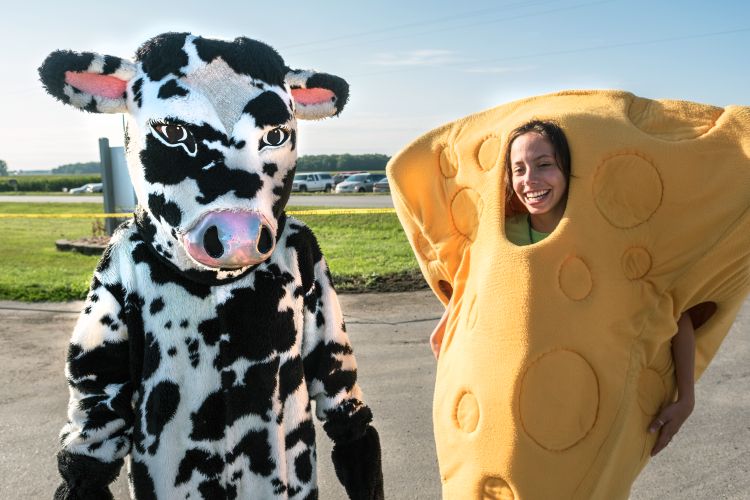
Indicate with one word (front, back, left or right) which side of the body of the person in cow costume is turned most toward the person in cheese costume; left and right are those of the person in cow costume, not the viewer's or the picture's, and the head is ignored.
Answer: left

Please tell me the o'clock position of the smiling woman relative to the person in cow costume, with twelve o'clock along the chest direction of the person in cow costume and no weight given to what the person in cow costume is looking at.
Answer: The smiling woman is roughly at 9 o'clock from the person in cow costume.

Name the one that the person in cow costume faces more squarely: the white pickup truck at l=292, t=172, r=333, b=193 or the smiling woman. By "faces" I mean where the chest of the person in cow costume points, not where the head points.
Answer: the smiling woman

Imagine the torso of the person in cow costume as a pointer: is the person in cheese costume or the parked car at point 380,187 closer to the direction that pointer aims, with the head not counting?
the person in cheese costume

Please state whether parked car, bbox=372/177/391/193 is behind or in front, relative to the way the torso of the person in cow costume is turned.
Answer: behind

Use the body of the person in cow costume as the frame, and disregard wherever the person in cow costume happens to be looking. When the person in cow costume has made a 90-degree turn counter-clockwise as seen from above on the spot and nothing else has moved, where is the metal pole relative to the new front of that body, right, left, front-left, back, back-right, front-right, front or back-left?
left

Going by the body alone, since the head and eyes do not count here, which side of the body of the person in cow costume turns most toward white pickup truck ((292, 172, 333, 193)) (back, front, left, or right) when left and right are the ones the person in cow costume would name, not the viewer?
back

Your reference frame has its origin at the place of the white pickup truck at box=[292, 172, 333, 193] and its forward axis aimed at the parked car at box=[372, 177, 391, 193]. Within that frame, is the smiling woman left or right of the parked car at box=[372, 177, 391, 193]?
right

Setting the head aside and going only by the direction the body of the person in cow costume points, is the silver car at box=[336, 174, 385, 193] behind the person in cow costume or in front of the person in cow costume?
behind

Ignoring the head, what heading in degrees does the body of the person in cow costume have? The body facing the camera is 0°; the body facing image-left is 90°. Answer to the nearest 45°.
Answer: approximately 0°
